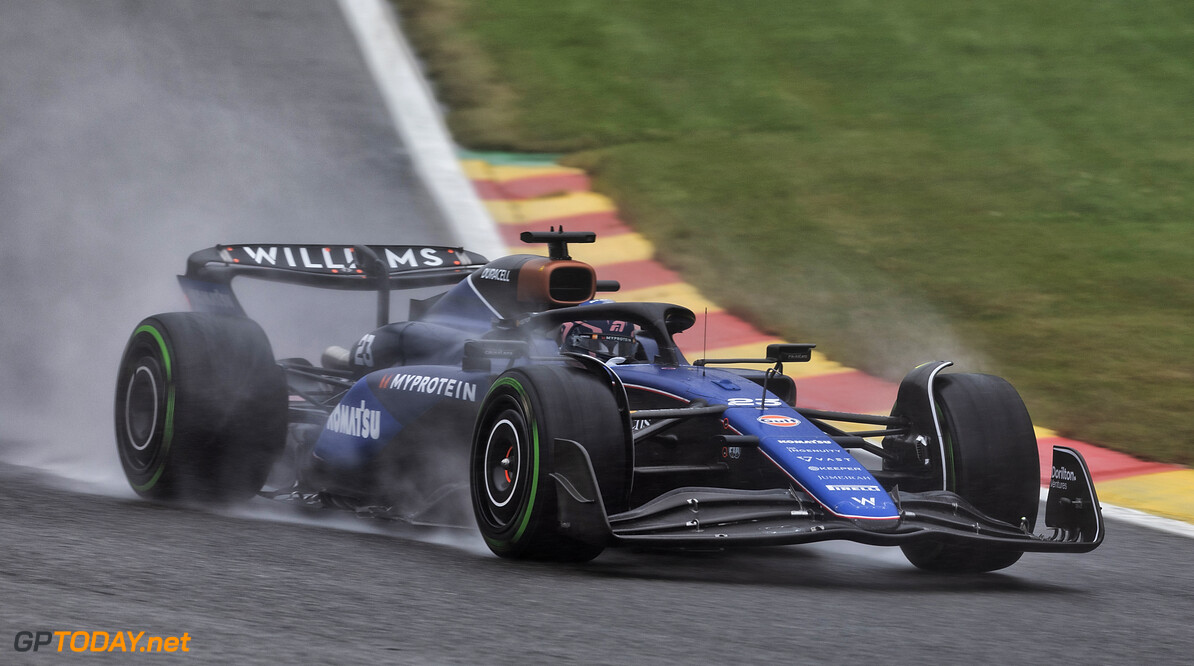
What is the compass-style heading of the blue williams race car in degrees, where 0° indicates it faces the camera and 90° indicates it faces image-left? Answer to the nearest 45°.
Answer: approximately 315°
